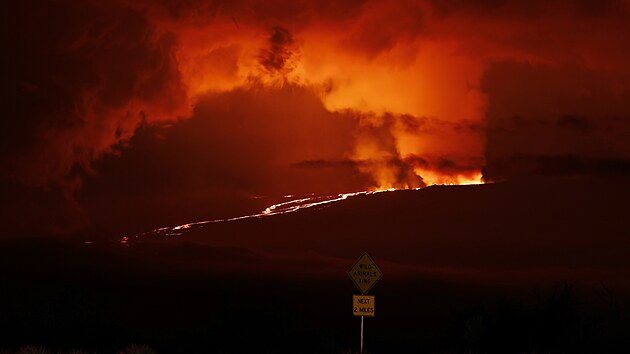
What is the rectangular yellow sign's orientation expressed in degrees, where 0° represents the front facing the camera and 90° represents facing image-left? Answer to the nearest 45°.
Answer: approximately 0°

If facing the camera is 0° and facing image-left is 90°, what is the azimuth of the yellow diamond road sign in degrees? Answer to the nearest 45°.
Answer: approximately 0°

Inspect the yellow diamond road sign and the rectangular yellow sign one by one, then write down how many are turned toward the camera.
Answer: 2
